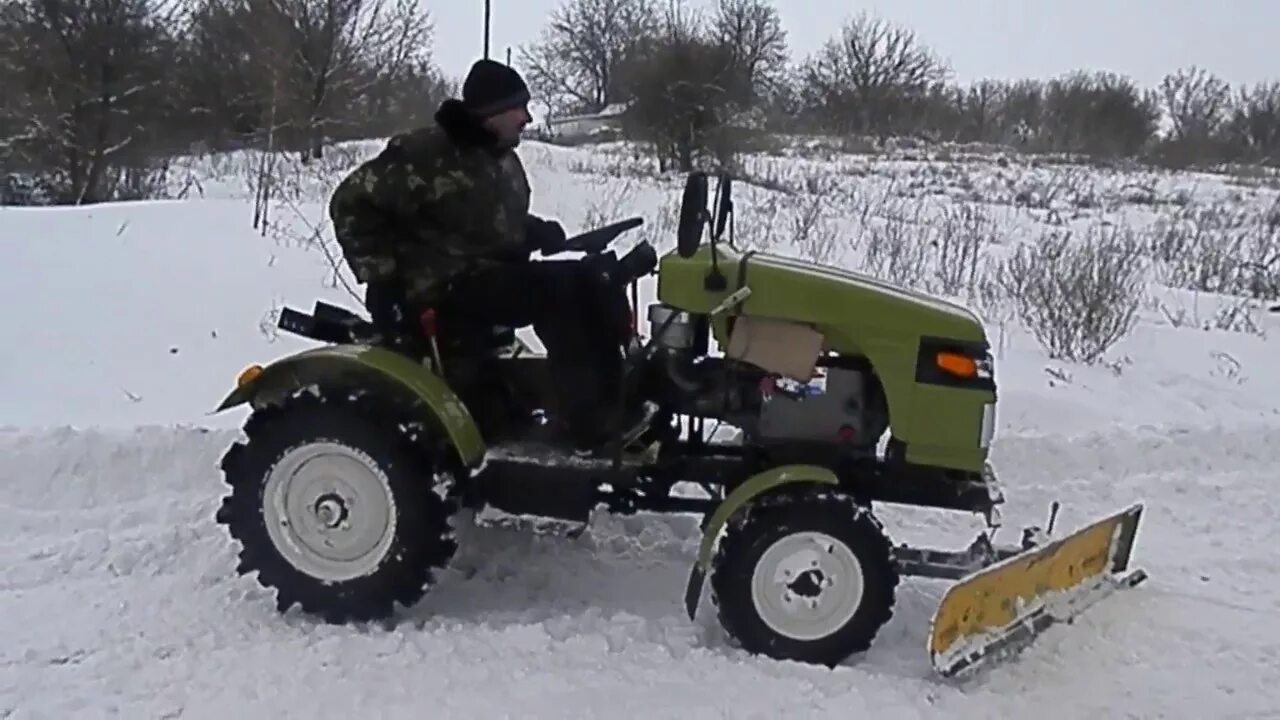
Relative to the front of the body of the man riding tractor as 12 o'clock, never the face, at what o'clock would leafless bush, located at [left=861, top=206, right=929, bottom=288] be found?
The leafless bush is roughly at 10 o'clock from the man riding tractor.

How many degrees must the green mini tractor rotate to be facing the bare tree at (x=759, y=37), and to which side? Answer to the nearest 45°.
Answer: approximately 90° to its left

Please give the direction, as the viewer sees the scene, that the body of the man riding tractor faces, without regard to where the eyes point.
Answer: to the viewer's right

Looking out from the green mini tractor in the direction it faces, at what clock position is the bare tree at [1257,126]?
The bare tree is roughly at 10 o'clock from the green mini tractor.

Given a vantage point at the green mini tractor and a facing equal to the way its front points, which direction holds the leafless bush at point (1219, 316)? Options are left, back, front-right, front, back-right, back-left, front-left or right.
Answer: front-left

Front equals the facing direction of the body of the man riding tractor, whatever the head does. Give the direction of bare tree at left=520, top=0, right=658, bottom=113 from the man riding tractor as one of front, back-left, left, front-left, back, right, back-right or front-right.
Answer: left

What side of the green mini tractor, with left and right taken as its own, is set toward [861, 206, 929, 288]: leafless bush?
left

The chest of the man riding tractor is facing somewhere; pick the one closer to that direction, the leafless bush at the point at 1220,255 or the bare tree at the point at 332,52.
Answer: the leafless bush

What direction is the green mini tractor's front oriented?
to the viewer's right

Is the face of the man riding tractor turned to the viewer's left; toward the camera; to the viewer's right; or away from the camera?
to the viewer's right
